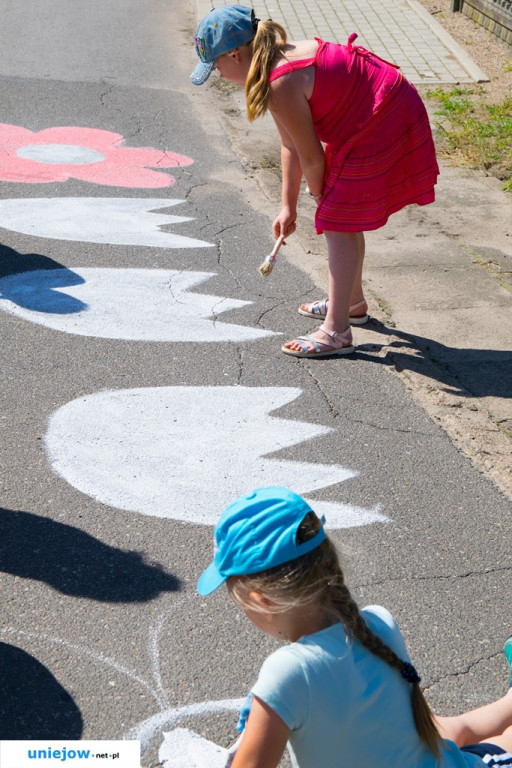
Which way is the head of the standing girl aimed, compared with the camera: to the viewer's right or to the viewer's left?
to the viewer's left

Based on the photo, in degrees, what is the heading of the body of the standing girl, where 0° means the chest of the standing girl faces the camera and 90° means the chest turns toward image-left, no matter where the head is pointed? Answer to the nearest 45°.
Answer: approximately 90°
